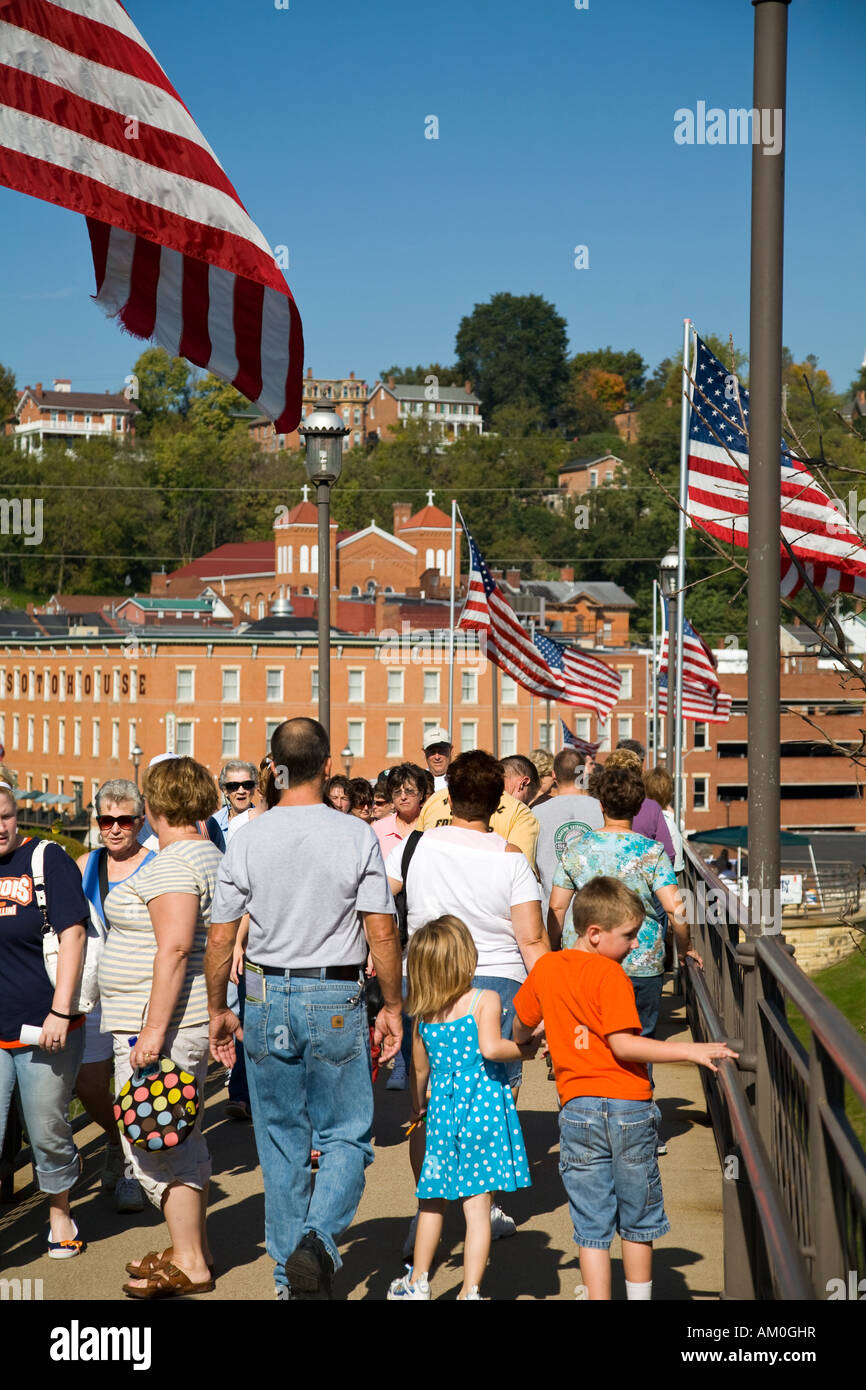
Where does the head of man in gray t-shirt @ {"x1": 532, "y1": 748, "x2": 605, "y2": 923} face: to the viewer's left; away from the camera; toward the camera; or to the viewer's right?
away from the camera

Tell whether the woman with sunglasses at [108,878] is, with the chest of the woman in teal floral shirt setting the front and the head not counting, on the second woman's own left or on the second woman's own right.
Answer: on the second woman's own left

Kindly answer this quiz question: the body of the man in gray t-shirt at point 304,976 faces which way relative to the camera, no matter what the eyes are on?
away from the camera

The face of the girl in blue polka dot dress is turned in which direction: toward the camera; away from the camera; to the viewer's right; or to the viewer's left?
away from the camera

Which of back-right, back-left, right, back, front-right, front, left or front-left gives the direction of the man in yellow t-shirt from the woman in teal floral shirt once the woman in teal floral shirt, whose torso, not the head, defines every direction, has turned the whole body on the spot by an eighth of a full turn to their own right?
left

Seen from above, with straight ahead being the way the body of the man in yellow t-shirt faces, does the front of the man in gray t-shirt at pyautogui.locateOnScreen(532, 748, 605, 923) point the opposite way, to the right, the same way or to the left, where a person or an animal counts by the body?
the same way

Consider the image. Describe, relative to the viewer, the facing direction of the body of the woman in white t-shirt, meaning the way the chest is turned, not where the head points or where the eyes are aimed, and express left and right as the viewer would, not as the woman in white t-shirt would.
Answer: facing away from the viewer

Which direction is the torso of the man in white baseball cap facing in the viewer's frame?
toward the camera

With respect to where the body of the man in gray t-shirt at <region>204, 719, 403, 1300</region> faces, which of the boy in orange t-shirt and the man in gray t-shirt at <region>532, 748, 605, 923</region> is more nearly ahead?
the man in gray t-shirt

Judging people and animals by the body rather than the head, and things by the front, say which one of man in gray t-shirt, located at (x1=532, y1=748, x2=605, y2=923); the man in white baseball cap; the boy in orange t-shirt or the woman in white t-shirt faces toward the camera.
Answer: the man in white baseball cap

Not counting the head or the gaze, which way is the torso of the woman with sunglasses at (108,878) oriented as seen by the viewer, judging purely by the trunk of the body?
toward the camera

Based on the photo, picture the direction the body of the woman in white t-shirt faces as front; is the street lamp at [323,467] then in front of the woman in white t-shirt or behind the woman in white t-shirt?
in front

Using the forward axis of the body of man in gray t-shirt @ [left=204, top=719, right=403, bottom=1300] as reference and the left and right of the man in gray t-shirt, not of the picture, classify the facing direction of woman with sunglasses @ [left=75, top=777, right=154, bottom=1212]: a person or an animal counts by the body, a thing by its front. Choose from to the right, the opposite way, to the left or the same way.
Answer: the opposite way

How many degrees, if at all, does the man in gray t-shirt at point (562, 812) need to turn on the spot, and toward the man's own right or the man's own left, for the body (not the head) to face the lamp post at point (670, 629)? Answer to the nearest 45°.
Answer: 0° — they already face it

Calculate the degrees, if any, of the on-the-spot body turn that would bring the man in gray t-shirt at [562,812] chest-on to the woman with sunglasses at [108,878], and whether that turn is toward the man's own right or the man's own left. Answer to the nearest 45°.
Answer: approximately 135° to the man's own left

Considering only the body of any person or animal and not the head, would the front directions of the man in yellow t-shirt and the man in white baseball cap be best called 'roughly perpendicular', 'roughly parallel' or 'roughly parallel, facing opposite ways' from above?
roughly parallel, facing opposite ways

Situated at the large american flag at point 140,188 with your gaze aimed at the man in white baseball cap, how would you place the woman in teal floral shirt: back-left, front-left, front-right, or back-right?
front-right

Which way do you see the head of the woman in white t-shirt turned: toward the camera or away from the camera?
away from the camera

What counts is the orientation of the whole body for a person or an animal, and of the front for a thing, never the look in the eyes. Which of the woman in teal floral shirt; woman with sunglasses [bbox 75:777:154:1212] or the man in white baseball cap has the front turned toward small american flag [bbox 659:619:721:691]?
the woman in teal floral shirt
